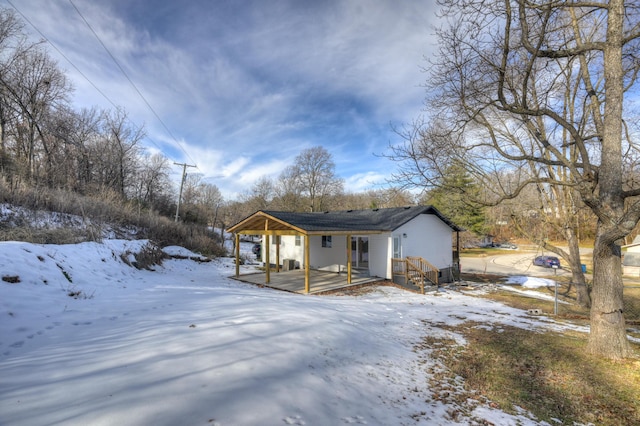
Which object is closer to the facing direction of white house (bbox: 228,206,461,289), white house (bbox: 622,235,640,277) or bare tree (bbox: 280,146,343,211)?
the white house

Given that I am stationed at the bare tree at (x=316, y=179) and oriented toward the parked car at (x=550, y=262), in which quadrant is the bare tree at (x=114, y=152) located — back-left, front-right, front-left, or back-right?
back-right
